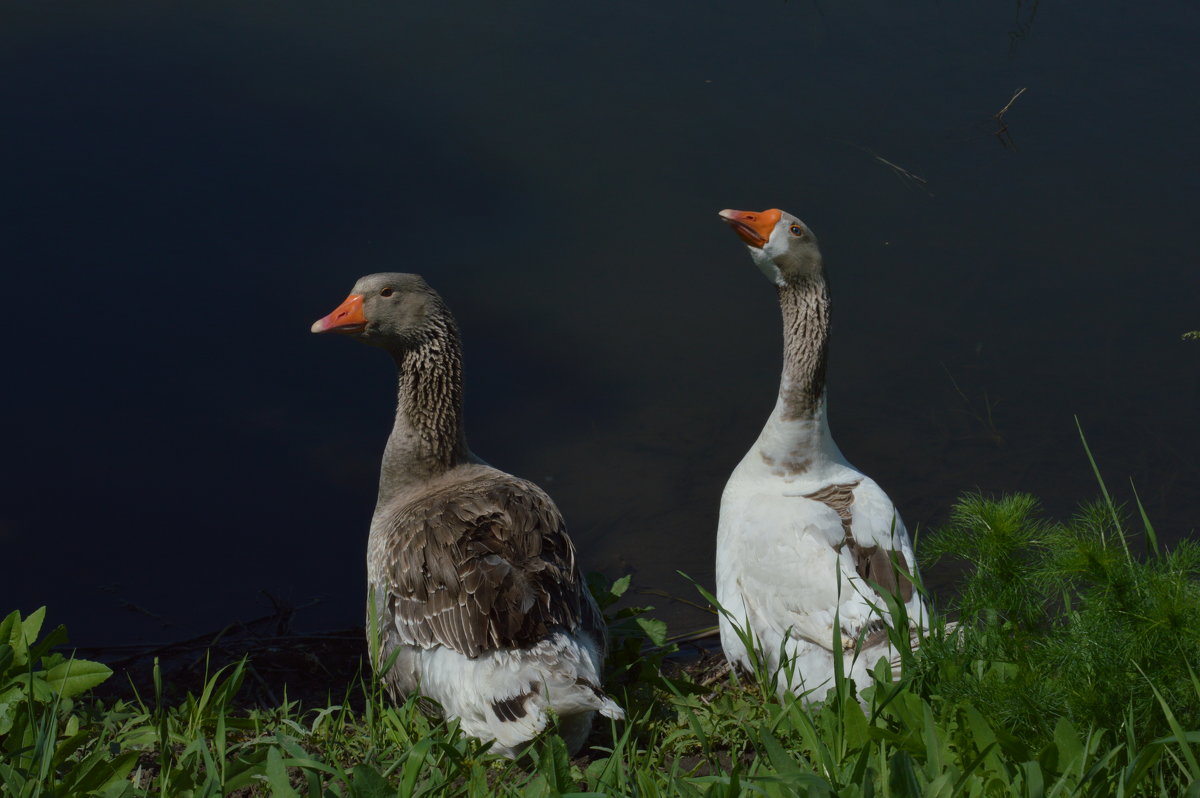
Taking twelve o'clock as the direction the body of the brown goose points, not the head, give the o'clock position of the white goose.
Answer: The white goose is roughly at 4 o'clock from the brown goose.

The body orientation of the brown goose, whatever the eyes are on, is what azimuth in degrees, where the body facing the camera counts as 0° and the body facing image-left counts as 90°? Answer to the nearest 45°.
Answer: approximately 135°
